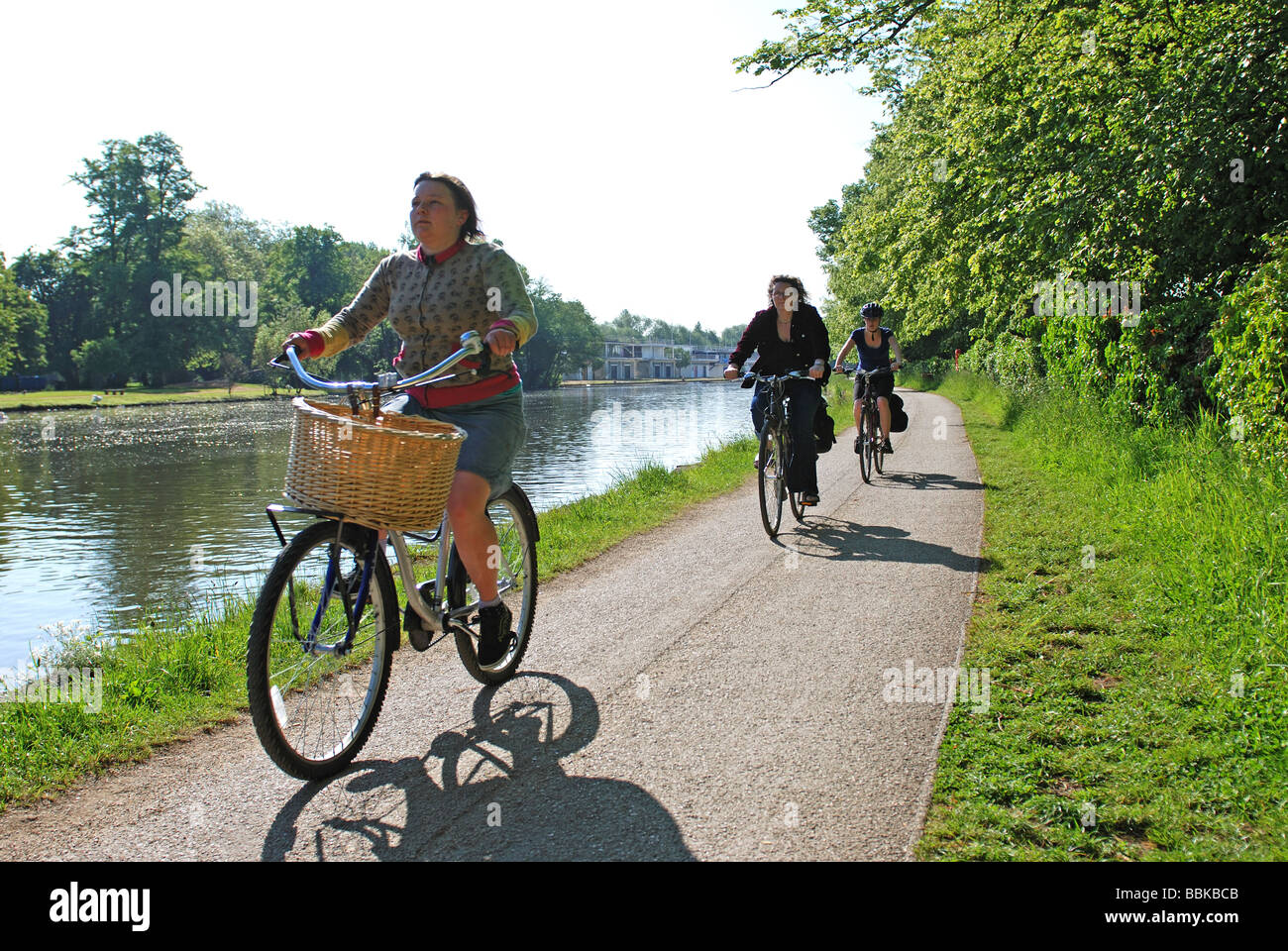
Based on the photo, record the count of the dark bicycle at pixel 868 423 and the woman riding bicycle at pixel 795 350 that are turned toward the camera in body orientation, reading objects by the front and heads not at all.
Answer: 2

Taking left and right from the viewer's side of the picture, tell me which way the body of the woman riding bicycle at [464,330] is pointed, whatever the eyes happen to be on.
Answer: facing the viewer and to the left of the viewer

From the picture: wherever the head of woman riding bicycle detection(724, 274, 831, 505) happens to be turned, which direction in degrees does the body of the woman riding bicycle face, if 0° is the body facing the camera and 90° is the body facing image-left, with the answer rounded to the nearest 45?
approximately 0°

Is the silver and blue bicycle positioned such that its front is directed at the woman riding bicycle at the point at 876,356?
no

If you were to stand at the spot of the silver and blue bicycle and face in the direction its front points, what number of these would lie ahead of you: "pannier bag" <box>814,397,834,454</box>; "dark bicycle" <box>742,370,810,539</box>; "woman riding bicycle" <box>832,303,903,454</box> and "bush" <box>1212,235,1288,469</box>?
0

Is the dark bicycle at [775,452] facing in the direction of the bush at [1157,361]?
no

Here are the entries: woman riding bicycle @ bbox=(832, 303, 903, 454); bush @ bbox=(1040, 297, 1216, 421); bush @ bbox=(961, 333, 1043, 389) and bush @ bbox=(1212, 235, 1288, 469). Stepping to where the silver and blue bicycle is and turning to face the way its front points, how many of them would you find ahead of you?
0

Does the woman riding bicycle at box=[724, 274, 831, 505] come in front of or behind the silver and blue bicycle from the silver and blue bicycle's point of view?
behind

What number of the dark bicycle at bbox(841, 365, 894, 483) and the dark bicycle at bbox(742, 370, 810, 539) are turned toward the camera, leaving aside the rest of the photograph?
2

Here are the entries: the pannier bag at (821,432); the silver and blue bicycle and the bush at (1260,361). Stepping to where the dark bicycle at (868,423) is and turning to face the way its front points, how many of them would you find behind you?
0

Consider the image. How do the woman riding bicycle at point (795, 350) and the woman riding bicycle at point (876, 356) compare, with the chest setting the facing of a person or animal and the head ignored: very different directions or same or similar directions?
same or similar directions

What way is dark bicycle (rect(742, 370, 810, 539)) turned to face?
toward the camera

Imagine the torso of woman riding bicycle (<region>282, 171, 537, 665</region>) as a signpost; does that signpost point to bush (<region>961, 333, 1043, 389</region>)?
no

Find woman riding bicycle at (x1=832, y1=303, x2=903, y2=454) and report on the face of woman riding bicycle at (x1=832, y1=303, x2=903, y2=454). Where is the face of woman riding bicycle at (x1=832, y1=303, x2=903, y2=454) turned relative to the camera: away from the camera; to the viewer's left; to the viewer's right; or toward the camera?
toward the camera
